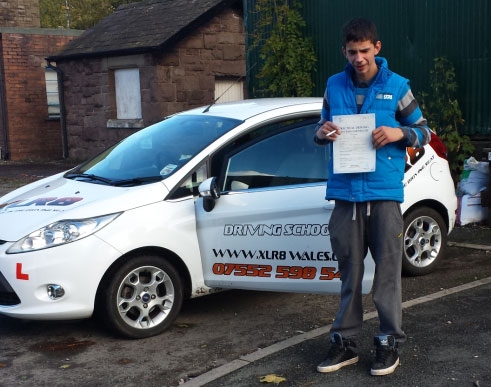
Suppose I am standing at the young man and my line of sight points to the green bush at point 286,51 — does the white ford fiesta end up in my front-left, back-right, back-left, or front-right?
front-left

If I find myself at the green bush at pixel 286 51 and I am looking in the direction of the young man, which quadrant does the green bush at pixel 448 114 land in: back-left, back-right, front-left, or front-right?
front-left

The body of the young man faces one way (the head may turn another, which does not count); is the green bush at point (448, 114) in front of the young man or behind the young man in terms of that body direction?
behind

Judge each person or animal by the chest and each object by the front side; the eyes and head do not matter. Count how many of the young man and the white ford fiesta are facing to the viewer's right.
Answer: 0

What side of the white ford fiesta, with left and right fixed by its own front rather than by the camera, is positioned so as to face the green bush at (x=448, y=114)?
back

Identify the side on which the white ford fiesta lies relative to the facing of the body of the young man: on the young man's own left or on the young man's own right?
on the young man's own right

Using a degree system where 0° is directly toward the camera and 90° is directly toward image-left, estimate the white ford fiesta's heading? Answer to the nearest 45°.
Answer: approximately 45°

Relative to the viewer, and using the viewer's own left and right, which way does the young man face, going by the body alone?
facing the viewer

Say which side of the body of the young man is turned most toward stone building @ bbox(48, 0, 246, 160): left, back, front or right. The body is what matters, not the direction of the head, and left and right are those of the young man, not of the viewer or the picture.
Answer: back

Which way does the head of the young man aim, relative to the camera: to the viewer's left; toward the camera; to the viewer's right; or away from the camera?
toward the camera
